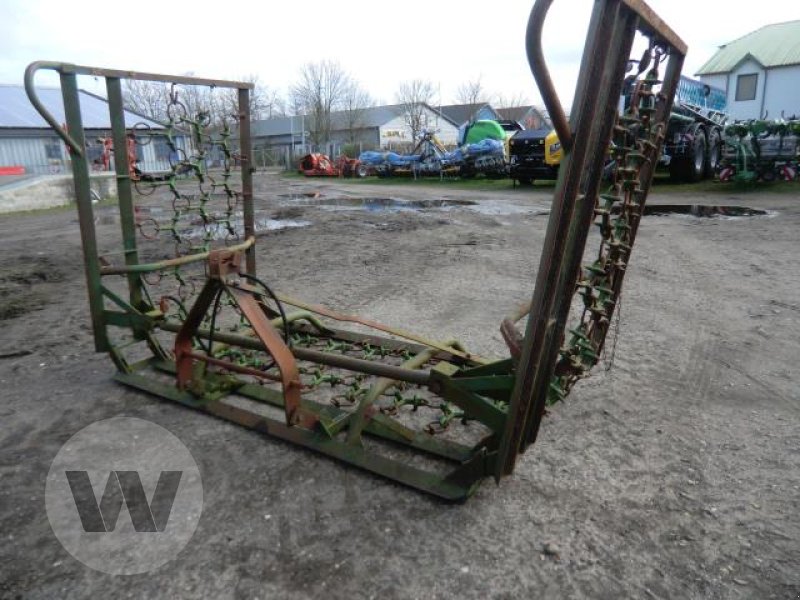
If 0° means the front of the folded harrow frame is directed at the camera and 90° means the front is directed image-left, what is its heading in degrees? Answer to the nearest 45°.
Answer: approximately 45°

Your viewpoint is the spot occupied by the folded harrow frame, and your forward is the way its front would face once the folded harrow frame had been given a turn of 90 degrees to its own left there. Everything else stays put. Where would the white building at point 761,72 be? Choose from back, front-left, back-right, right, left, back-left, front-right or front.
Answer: left

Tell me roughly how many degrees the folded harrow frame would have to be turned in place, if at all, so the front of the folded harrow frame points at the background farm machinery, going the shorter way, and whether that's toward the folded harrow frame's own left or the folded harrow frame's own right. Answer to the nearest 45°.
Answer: approximately 180°

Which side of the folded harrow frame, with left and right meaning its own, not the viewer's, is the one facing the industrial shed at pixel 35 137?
right

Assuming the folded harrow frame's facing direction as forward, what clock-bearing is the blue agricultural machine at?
The blue agricultural machine is roughly at 5 o'clock from the folded harrow frame.

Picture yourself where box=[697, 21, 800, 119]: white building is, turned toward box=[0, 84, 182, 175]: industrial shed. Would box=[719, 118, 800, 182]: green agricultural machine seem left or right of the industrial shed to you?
left

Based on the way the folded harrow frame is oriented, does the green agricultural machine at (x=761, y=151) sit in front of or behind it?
behind

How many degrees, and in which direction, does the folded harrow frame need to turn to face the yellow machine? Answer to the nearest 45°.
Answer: approximately 135° to its right
